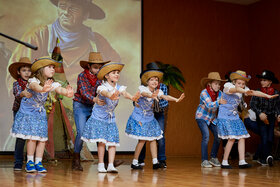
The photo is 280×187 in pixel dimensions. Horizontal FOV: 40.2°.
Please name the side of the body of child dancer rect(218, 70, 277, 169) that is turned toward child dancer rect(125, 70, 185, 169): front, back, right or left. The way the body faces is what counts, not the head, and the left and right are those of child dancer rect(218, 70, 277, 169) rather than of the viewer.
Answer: right

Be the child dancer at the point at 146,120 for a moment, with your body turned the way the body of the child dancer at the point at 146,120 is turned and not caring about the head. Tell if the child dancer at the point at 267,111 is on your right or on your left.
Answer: on your left

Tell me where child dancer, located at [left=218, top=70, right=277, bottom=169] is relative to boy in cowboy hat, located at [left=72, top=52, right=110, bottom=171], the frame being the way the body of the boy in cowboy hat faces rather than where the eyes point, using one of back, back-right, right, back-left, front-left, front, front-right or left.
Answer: front-left

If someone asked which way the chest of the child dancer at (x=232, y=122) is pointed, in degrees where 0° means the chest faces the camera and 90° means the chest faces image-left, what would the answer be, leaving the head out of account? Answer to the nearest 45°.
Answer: approximately 315°

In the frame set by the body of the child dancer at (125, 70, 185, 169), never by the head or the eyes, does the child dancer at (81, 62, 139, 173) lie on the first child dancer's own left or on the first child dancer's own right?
on the first child dancer's own right

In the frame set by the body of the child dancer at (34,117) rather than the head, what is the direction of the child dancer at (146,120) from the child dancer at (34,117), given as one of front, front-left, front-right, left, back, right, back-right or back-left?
front-left

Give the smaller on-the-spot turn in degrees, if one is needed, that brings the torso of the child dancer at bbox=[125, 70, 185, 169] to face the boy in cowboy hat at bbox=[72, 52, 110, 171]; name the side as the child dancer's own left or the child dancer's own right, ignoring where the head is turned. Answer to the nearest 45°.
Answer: approximately 135° to the child dancer's own right

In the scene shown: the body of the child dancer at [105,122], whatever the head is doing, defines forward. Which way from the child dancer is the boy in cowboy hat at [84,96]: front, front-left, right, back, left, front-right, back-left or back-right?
back
